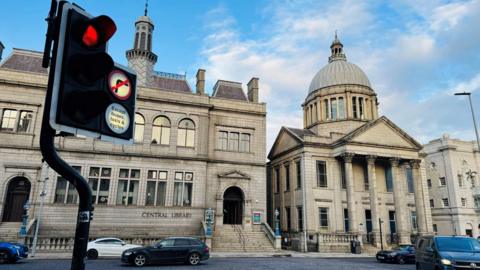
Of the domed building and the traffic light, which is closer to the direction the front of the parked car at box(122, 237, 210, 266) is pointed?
the traffic light

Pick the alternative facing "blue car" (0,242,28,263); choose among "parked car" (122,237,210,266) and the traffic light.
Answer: the parked car

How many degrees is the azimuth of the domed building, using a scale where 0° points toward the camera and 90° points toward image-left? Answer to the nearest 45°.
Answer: approximately 315°

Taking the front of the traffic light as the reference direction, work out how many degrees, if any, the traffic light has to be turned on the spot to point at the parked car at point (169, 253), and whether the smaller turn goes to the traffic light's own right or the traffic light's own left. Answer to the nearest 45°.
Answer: approximately 135° to the traffic light's own left

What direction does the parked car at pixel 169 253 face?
to the viewer's left

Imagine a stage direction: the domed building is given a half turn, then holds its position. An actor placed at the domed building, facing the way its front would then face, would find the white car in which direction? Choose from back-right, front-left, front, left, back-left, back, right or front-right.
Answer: left

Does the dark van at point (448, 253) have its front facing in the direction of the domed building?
no

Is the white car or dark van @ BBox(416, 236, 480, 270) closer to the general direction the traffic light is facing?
the dark van

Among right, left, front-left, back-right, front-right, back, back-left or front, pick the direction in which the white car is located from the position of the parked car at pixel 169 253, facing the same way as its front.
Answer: front-right

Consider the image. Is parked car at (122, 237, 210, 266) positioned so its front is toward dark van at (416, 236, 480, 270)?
no

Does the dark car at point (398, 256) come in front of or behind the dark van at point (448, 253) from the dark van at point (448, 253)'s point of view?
behind

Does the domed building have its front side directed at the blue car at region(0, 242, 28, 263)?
no

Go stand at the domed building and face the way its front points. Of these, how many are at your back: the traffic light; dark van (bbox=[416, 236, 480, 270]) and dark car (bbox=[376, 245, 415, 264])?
0

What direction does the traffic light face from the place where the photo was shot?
facing the viewer and to the right of the viewer
